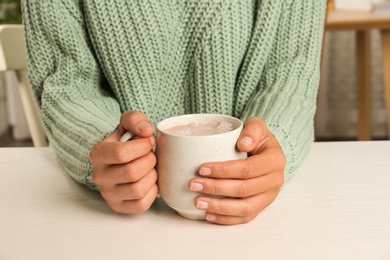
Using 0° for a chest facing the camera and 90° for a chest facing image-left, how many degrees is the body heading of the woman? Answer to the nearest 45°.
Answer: approximately 0°
